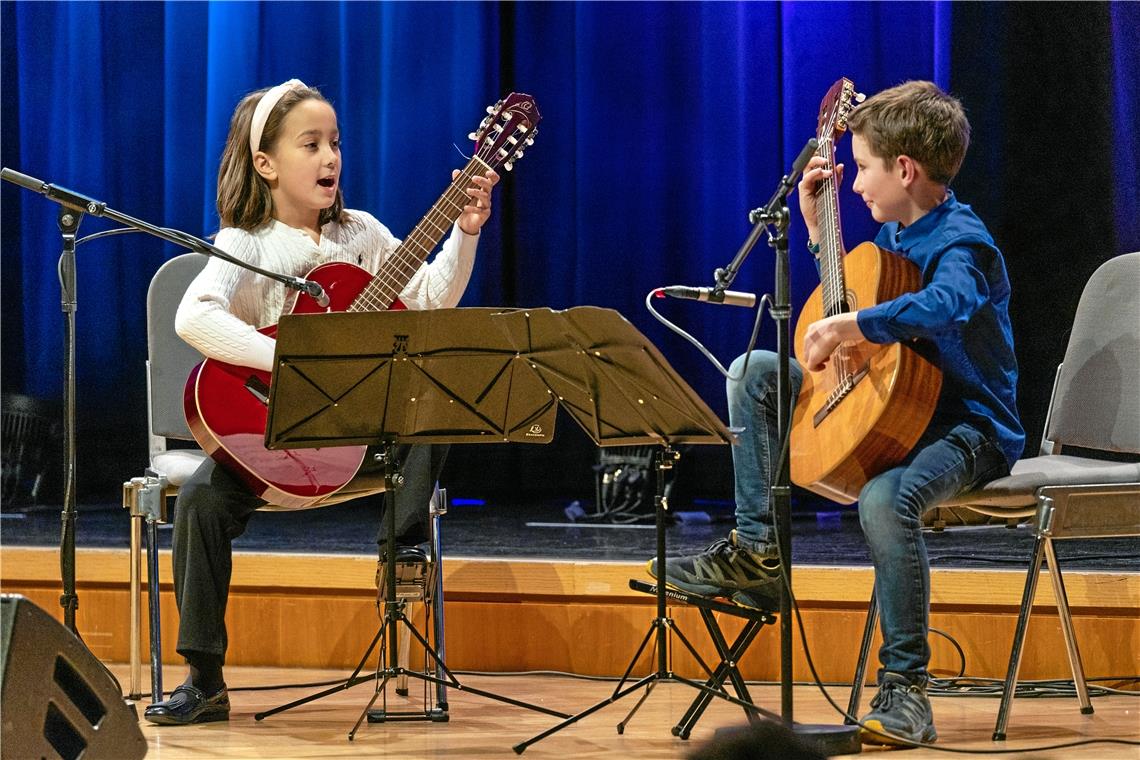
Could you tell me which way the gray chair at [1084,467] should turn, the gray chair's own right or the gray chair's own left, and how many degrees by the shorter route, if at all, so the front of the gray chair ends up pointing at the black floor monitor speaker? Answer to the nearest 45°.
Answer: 0° — it already faces it

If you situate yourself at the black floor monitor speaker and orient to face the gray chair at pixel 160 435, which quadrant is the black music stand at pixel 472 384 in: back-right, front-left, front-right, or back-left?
front-right

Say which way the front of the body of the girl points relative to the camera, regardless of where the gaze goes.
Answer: toward the camera

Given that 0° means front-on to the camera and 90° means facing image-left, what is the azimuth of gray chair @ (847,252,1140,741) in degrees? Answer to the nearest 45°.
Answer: approximately 45°

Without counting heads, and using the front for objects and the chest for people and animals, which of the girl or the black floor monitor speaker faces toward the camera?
the girl

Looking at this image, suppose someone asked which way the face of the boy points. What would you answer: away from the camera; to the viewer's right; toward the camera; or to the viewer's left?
to the viewer's left

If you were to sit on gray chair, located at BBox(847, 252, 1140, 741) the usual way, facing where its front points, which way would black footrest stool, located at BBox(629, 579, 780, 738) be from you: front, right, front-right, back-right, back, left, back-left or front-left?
front

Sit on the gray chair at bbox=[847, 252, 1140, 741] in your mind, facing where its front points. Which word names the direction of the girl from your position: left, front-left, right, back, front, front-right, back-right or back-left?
front-right

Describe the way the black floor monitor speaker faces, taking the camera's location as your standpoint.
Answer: facing to the right of the viewer

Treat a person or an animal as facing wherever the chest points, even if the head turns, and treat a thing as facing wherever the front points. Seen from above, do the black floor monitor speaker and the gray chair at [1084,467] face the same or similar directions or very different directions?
very different directions

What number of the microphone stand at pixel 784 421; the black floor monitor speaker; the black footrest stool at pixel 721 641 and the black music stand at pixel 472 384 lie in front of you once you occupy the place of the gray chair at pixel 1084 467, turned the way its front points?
4

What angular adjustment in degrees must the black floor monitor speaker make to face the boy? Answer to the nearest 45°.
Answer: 0° — it already faces them

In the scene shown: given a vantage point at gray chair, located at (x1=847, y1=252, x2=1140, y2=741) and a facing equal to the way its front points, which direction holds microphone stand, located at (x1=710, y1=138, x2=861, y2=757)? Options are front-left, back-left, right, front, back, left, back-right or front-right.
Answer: front
